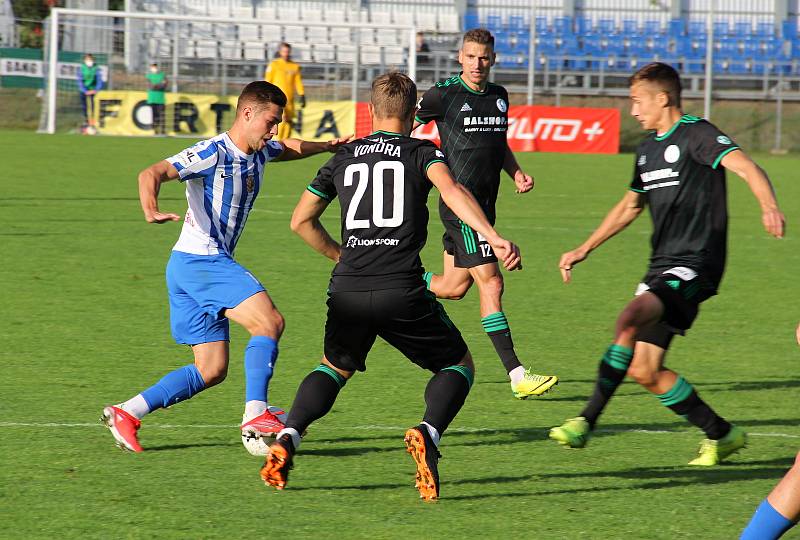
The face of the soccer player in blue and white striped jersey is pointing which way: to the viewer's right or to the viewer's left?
to the viewer's right

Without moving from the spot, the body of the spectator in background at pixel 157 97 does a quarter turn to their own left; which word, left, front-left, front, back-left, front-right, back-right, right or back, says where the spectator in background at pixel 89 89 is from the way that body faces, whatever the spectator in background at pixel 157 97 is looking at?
back

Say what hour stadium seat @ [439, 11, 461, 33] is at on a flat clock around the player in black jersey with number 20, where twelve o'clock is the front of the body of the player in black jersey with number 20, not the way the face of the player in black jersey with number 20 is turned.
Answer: The stadium seat is roughly at 12 o'clock from the player in black jersey with number 20.

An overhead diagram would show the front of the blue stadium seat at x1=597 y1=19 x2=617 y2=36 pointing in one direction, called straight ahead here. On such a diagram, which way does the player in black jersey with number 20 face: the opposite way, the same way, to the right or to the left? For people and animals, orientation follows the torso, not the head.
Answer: the opposite way

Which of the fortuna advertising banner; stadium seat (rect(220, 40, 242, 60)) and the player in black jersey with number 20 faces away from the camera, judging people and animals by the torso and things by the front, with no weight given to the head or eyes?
the player in black jersey with number 20

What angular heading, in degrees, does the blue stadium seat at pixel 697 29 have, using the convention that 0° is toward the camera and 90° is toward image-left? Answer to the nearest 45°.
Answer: approximately 0°

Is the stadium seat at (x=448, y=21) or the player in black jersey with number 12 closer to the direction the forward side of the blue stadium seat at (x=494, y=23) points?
the player in black jersey with number 12

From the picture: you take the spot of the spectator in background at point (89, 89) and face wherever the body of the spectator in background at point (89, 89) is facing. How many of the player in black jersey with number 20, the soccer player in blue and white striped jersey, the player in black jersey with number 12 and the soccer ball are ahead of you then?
4

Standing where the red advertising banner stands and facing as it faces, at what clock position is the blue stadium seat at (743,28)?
The blue stadium seat is roughly at 7 o'clock from the red advertising banner.

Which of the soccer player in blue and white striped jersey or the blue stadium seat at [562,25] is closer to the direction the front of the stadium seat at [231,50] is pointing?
the soccer player in blue and white striped jersey

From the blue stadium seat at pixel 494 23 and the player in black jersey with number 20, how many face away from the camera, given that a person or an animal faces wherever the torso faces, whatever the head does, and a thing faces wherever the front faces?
1

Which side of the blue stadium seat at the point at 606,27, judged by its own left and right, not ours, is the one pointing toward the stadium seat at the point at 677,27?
left
